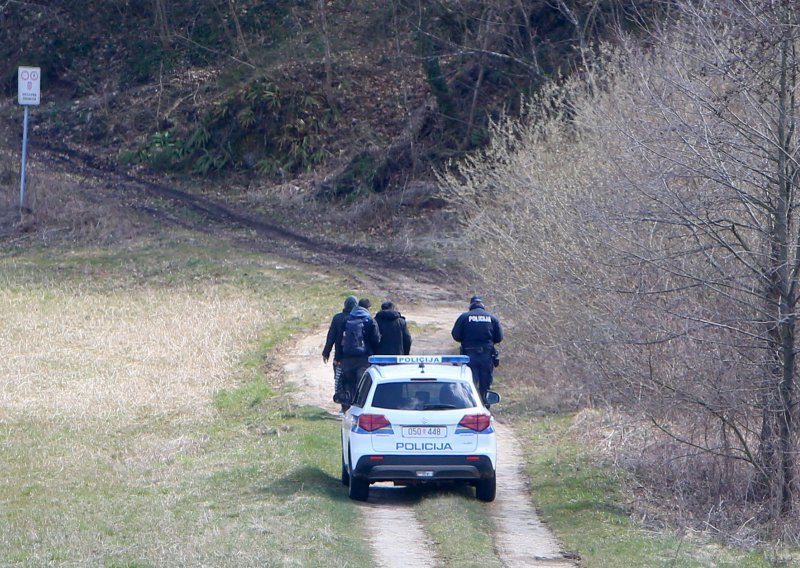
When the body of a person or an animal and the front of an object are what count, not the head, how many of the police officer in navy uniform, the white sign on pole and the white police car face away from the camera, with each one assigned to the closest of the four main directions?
2

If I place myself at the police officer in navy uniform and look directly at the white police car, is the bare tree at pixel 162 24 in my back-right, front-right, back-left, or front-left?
back-right

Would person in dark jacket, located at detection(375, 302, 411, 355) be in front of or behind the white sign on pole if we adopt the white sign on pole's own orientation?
in front

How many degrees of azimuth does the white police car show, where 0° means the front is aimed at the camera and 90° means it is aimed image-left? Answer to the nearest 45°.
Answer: approximately 180°

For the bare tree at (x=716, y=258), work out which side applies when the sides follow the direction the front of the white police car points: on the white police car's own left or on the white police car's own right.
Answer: on the white police car's own right

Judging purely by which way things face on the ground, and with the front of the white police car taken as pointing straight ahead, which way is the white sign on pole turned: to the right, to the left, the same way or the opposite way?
the opposite way

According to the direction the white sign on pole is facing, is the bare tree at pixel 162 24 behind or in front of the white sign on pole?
behind

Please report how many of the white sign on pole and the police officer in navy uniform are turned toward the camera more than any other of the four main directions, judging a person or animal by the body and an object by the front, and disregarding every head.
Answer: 1

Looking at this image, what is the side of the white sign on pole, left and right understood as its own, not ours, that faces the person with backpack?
front

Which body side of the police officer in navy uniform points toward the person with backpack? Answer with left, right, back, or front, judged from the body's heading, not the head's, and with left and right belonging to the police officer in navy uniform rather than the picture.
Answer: left

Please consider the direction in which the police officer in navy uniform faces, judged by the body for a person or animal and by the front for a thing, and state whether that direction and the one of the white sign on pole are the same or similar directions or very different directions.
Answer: very different directions

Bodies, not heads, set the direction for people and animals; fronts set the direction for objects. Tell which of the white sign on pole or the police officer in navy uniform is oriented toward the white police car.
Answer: the white sign on pole

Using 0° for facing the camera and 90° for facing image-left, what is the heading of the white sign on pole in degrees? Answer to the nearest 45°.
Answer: approximately 0°

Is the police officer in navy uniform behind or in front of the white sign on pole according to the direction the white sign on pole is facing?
in front

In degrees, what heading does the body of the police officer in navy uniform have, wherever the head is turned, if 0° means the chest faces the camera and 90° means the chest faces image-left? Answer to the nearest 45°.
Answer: approximately 180°

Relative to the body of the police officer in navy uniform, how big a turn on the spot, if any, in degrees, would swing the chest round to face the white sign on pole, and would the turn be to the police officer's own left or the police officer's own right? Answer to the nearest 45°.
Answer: approximately 45° to the police officer's own left
